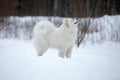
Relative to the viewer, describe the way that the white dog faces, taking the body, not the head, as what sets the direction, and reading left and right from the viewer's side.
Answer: facing to the right of the viewer
